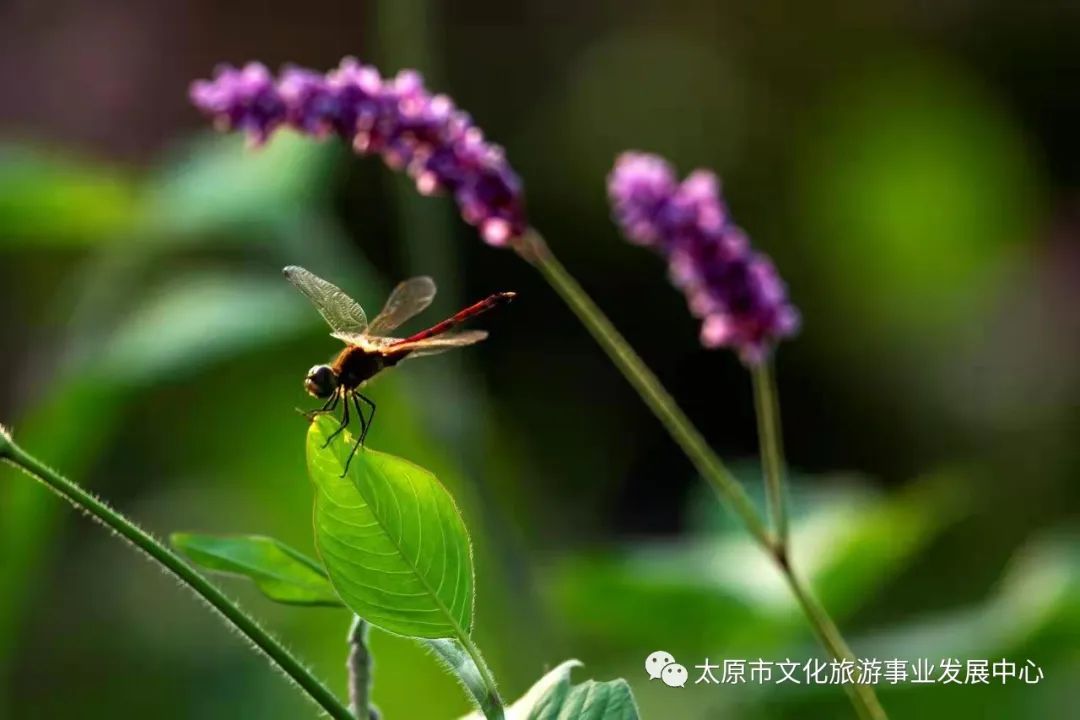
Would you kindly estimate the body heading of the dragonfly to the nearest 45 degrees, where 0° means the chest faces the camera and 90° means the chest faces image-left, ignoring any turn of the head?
approximately 90°
